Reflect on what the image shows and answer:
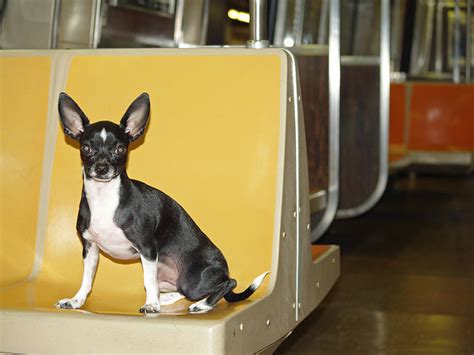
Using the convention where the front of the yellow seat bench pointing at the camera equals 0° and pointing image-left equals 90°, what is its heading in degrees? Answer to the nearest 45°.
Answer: approximately 0°

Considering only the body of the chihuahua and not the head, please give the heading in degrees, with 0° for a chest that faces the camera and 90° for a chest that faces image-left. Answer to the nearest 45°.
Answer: approximately 45°
